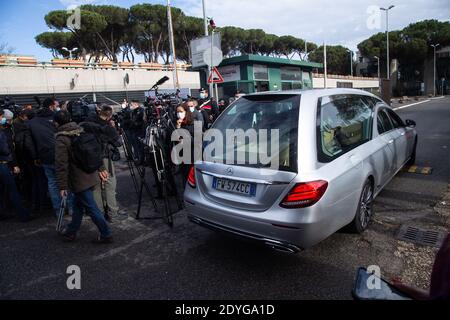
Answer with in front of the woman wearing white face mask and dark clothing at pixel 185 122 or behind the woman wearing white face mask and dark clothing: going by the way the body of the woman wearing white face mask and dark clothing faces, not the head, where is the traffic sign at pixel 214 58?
behind

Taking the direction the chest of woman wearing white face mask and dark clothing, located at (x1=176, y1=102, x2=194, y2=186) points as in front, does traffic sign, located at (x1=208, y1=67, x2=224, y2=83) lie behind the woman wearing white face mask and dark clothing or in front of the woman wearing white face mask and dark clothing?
behind

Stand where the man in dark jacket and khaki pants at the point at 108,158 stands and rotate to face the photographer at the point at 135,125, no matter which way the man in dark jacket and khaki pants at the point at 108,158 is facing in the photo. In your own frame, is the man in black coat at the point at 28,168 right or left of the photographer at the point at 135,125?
left

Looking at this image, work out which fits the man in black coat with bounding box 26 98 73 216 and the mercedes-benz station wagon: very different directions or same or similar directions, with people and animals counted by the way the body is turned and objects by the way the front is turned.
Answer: same or similar directions

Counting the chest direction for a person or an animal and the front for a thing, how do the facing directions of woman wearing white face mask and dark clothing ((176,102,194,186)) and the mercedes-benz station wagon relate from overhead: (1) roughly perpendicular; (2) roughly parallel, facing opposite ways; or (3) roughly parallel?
roughly parallel, facing opposite ways

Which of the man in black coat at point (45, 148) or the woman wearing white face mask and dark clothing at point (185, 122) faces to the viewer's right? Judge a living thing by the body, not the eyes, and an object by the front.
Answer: the man in black coat

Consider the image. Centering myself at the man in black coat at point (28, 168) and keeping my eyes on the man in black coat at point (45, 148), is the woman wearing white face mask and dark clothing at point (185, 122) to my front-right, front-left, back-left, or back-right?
front-left

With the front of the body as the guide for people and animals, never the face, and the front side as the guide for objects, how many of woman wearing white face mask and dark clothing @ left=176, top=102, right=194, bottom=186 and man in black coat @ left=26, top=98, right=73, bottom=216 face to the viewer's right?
1

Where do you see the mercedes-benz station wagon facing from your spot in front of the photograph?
facing away from the viewer and to the right of the viewer

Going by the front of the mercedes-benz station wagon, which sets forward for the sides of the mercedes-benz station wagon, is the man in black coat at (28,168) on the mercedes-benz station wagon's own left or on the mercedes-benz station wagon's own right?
on the mercedes-benz station wagon's own left

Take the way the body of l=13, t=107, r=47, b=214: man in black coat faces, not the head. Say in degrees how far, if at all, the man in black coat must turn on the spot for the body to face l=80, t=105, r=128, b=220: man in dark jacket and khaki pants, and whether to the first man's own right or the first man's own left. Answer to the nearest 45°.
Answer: approximately 45° to the first man's own right

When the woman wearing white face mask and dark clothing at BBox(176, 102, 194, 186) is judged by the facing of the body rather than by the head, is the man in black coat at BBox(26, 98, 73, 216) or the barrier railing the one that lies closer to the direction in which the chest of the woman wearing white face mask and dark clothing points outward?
the man in black coat

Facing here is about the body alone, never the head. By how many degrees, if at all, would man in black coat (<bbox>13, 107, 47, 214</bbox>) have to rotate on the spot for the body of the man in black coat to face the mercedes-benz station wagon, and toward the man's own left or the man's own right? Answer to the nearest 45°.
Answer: approximately 45° to the man's own right

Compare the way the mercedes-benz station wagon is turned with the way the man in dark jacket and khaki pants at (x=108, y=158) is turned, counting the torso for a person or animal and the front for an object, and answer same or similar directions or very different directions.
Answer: same or similar directions

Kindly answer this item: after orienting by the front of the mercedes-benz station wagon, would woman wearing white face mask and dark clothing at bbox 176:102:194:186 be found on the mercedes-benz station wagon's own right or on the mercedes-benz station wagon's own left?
on the mercedes-benz station wagon's own left
